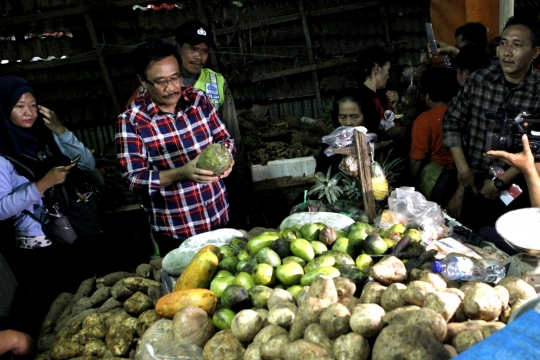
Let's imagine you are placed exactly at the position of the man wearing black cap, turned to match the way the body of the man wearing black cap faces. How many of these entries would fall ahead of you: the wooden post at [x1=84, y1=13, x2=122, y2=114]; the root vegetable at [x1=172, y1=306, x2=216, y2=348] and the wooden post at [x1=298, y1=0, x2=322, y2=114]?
1

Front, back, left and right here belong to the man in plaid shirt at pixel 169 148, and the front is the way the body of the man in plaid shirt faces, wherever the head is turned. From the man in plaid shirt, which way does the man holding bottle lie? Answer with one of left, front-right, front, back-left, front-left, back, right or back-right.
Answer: front-left

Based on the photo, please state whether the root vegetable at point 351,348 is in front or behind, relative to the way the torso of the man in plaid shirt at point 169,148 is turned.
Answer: in front

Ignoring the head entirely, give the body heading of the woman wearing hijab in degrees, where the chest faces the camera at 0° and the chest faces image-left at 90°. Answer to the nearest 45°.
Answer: approximately 315°

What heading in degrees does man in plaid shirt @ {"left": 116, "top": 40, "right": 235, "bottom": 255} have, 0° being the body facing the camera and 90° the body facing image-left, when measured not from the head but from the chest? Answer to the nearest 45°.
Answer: approximately 315°

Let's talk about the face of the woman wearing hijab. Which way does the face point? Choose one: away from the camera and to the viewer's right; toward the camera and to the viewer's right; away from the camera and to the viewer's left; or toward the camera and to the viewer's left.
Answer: toward the camera and to the viewer's right

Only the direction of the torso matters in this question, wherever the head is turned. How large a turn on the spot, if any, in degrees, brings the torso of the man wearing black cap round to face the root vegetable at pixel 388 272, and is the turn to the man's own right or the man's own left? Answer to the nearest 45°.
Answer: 0° — they already face it

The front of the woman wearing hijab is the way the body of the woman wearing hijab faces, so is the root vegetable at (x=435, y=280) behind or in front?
in front

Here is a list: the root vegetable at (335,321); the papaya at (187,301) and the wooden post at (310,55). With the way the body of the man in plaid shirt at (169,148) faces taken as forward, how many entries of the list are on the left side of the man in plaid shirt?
1

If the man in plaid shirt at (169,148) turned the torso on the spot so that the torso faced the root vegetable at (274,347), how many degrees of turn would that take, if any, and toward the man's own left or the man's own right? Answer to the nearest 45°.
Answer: approximately 45° to the man's own right

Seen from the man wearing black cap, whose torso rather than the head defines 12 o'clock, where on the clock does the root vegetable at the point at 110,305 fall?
The root vegetable is roughly at 1 o'clock from the man wearing black cap.
